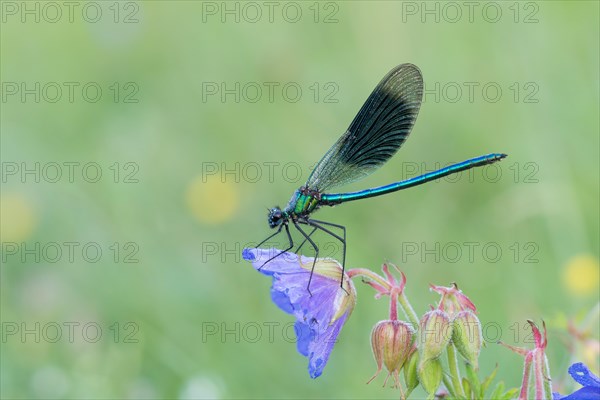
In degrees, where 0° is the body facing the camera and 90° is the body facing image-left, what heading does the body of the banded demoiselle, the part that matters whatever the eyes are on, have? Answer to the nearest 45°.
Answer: approximately 90°

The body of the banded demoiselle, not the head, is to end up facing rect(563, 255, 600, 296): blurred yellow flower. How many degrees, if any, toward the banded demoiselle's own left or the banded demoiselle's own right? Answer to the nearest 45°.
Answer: approximately 135° to the banded demoiselle's own right

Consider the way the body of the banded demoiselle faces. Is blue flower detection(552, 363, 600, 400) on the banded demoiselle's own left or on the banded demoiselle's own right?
on the banded demoiselle's own left

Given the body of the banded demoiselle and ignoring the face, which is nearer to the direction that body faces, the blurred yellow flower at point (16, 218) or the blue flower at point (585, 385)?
the blurred yellow flower

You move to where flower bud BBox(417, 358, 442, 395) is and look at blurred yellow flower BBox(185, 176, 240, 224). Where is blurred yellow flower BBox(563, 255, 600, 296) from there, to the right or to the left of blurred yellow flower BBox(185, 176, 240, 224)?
right

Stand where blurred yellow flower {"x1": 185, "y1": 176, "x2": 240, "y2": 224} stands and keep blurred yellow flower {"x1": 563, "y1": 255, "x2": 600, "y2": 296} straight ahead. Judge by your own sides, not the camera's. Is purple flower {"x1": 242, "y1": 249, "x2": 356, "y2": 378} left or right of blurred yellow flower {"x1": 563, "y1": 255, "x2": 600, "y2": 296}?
right

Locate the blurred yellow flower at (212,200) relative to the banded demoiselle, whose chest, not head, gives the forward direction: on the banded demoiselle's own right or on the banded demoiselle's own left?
on the banded demoiselle's own right
